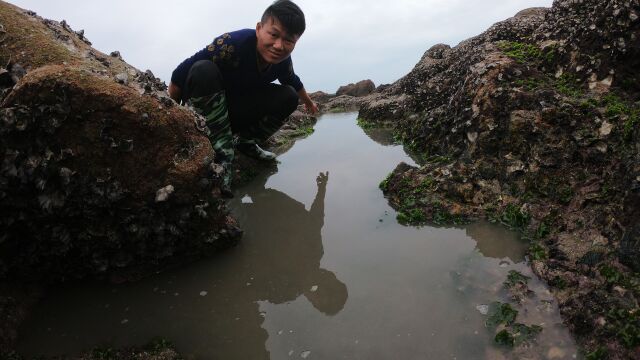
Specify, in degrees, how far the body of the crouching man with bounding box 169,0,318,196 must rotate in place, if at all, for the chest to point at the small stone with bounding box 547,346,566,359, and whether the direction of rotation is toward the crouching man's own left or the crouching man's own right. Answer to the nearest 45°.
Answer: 0° — they already face it

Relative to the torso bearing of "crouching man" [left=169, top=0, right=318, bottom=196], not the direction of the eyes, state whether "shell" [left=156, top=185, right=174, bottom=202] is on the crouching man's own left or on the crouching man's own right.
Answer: on the crouching man's own right

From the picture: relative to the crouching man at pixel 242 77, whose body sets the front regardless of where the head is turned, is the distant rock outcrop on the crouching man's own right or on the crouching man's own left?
on the crouching man's own left

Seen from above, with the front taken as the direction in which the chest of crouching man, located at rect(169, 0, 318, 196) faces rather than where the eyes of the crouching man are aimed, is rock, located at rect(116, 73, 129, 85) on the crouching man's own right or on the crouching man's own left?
on the crouching man's own right

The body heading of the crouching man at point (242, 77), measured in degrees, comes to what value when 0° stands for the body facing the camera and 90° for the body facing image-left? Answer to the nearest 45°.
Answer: approximately 315°

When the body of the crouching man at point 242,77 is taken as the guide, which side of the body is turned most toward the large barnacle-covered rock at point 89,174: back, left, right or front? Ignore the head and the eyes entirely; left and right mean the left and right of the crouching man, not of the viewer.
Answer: right
